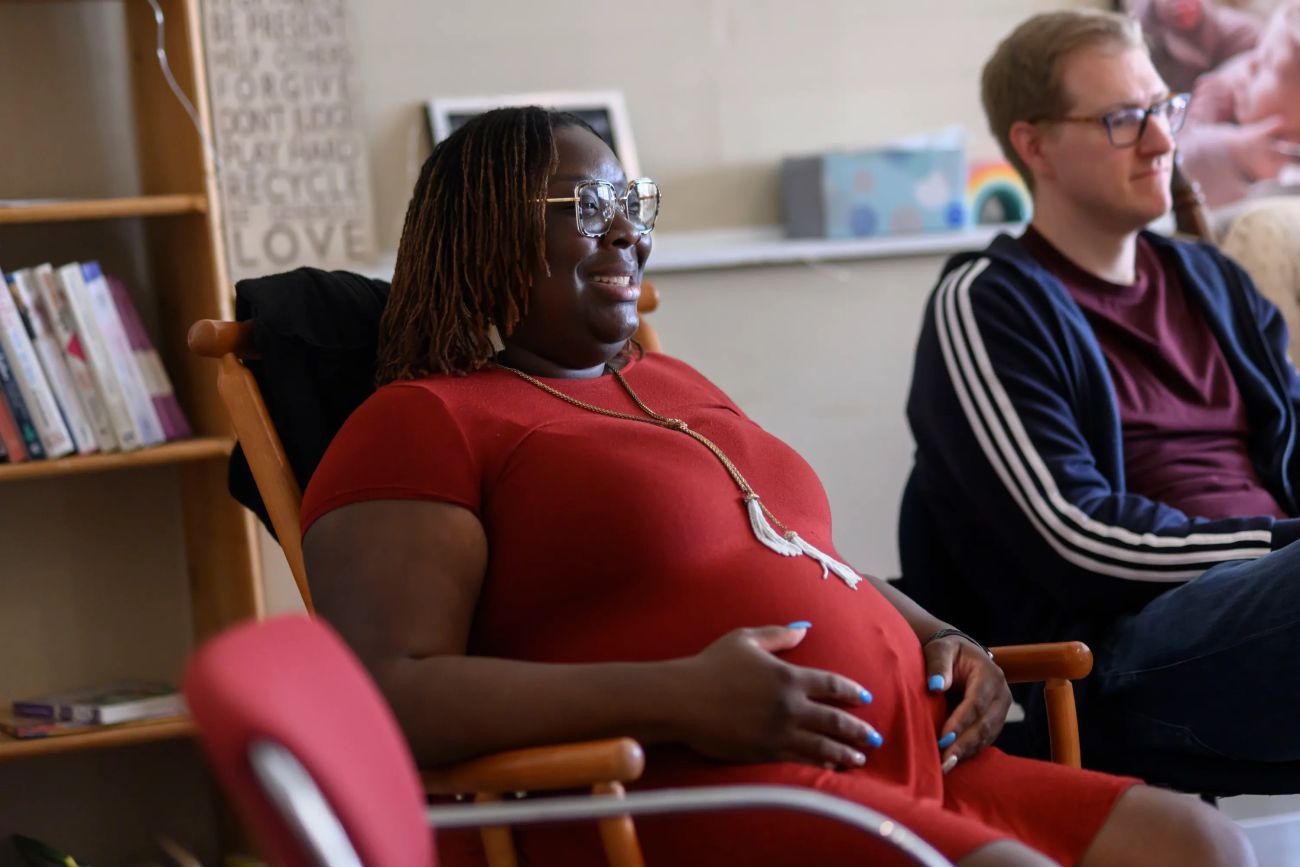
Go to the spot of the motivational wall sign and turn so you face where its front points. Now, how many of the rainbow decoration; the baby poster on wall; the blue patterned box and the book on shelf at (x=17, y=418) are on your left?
3

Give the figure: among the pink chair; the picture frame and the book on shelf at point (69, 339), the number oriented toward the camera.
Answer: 2

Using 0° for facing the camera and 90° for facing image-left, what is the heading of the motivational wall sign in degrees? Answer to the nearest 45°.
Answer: approximately 0°

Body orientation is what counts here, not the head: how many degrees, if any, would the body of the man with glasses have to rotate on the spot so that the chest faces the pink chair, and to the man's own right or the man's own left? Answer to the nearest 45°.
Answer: approximately 45° to the man's own right
